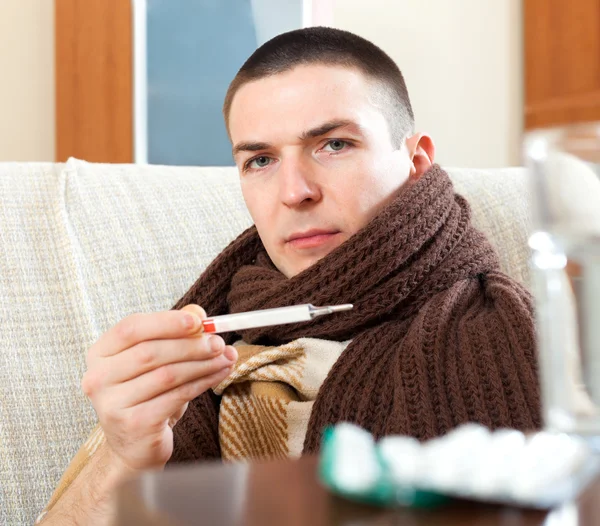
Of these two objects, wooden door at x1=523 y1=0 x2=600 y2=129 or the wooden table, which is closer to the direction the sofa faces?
the wooden table

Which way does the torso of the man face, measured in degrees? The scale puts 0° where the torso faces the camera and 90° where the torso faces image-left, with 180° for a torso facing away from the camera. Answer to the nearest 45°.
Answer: approximately 45°

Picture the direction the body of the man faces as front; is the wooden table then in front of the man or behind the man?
in front

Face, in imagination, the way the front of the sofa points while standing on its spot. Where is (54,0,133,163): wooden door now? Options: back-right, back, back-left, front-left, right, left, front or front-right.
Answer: back

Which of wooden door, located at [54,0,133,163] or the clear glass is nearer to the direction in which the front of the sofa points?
the clear glass

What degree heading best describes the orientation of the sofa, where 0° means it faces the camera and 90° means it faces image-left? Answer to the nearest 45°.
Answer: approximately 0°

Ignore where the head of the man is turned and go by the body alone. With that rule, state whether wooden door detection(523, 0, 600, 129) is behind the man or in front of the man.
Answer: behind

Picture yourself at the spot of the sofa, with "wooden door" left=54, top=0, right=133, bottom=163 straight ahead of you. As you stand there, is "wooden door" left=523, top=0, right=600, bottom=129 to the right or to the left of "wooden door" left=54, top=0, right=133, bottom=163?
right

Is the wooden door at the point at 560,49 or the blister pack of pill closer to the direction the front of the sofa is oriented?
the blister pack of pill

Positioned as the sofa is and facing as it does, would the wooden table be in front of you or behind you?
in front
